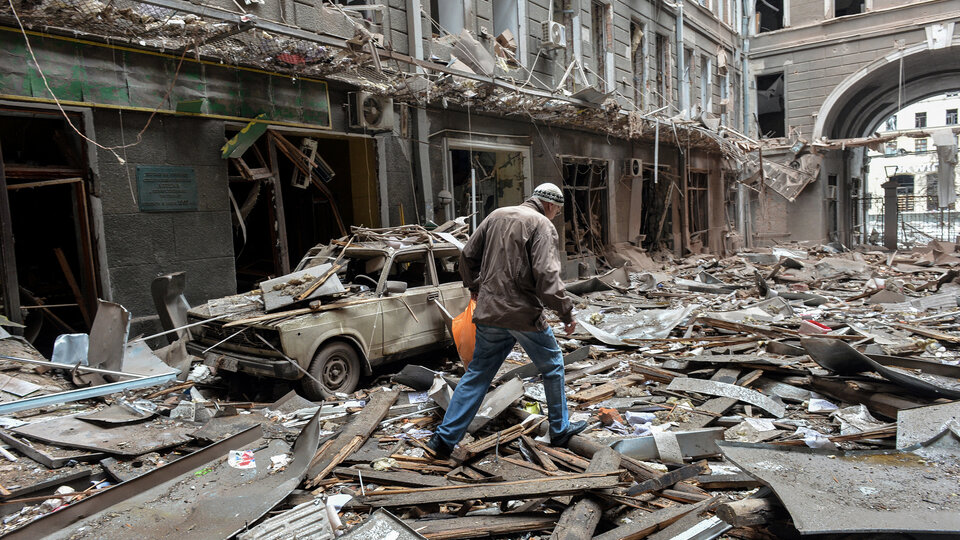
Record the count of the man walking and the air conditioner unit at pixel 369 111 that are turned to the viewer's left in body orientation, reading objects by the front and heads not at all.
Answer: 0

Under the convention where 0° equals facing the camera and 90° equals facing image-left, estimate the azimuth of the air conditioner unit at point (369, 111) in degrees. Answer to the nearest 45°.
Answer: approximately 315°

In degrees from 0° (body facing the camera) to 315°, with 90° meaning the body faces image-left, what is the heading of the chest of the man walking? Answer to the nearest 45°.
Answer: approximately 225°

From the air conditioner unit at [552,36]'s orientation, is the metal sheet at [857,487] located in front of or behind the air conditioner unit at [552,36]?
in front

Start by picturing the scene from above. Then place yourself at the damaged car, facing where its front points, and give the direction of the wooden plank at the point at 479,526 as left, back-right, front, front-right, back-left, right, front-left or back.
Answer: front-left

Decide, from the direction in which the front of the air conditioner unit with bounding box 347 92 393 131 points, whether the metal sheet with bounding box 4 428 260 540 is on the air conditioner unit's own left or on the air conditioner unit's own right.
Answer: on the air conditioner unit's own right

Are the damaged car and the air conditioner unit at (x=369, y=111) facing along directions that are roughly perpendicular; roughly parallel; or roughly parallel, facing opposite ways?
roughly perpendicular

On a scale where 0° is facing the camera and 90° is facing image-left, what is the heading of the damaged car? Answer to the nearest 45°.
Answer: approximately 45°

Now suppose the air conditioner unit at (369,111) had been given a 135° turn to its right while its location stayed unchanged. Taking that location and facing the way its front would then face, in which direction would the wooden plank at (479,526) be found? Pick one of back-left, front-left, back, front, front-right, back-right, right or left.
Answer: left

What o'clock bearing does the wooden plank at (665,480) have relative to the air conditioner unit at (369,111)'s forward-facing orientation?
The wooden plank is roughly at 1 o'clock from the air conditioner unit.

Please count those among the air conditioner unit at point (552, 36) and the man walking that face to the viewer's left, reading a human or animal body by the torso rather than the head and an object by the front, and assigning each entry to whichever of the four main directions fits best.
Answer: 0

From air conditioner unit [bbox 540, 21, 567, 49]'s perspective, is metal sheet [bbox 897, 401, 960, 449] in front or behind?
in front

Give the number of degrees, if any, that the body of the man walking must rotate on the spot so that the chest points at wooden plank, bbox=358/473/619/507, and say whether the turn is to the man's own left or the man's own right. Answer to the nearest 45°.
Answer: approximately 135° to the man's own right

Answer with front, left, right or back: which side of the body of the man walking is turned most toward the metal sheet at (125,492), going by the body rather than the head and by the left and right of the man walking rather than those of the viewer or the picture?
back
